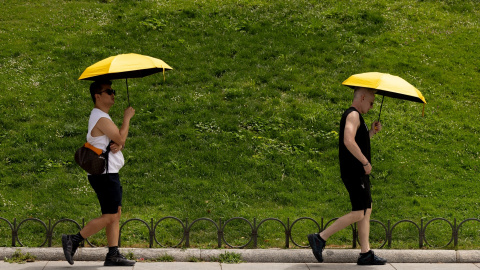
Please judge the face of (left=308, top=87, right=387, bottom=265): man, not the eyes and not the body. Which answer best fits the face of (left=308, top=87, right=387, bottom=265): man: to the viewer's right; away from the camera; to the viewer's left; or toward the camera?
to the viewer's right

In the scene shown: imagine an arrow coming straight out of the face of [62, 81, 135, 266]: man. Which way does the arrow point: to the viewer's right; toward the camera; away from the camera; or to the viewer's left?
to the viewer's right

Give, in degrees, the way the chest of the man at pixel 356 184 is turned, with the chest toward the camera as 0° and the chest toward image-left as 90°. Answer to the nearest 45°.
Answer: approximately 270°

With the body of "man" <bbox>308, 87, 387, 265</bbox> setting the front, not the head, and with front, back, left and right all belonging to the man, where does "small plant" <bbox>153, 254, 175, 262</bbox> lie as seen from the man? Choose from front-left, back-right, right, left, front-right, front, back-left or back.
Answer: back

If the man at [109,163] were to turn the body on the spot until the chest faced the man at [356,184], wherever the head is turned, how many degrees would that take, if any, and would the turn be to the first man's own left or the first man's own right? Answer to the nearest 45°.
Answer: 0° — they already face them

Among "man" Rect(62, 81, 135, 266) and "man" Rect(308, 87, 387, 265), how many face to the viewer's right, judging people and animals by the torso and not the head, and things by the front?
2

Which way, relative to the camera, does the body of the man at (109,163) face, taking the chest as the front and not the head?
to the viewer's right

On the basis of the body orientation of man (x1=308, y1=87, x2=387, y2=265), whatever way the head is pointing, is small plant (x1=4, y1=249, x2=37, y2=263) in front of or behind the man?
behind
